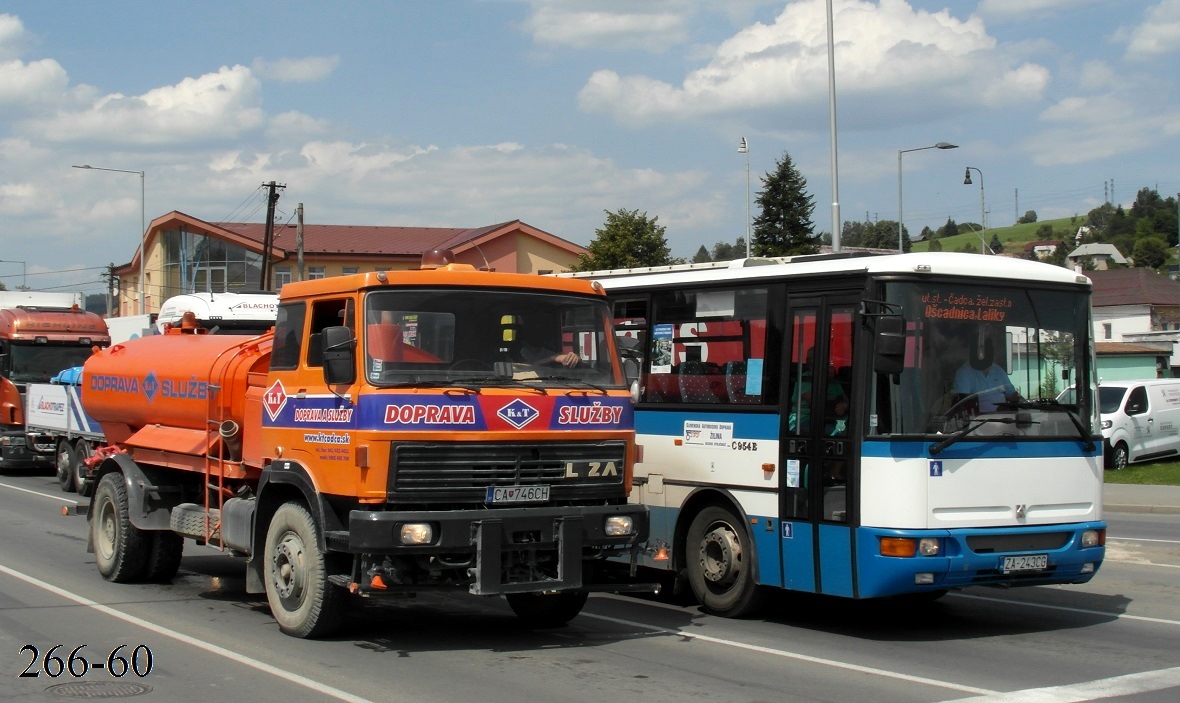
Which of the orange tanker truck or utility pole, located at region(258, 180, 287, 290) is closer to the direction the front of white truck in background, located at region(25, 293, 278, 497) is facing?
the orange tanker truck

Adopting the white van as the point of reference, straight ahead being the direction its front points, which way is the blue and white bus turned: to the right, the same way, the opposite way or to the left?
to the left

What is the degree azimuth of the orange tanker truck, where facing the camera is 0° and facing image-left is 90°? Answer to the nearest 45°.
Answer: approximately 315°

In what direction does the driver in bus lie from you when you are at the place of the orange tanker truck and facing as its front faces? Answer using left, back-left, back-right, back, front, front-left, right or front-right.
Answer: front-left

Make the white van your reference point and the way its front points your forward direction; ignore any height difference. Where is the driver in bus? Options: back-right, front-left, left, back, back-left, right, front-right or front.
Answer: front-left

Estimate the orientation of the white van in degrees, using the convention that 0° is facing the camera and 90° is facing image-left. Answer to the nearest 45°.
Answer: approximately 45°

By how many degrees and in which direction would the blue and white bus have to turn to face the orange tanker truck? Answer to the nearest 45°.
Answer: approximately 90° to its right

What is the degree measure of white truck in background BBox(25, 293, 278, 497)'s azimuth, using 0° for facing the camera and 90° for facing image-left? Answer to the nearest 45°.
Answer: approximately 315°

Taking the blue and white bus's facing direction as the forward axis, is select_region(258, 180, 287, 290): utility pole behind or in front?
behind

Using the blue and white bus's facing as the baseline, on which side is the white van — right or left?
on its left

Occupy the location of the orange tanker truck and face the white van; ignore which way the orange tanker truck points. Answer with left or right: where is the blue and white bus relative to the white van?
right

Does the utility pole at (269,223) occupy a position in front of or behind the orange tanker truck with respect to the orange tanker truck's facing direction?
behind

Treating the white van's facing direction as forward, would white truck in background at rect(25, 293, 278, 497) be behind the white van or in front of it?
in front
